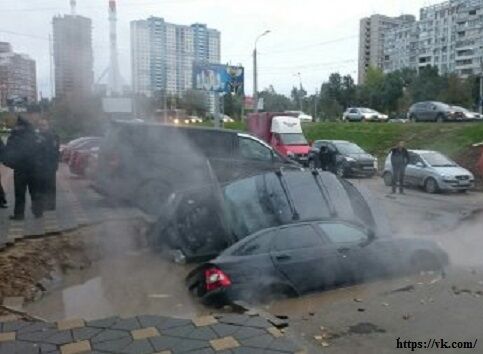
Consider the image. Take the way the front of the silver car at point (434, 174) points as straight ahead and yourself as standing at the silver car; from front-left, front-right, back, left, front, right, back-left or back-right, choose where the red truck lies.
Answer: back

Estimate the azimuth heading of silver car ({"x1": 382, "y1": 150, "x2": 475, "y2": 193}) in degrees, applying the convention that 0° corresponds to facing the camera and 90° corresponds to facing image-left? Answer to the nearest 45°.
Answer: approximately 315°

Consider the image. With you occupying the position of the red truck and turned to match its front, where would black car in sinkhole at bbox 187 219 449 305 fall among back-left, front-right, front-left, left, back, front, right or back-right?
front-right

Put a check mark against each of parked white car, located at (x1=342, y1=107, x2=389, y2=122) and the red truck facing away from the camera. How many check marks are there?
0

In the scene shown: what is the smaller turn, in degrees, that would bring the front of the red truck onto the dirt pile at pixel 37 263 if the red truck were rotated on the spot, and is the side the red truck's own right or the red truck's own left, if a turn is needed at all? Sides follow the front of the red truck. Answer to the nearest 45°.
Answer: approximately 45° to the red truck's own right

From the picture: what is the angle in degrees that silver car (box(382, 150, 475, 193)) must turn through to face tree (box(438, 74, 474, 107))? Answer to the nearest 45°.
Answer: approximately 135° to its left

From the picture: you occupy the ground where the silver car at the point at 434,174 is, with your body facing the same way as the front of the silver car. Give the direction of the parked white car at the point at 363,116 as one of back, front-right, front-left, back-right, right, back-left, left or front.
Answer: back-left

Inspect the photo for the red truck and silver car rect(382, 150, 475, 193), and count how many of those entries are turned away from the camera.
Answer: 0
